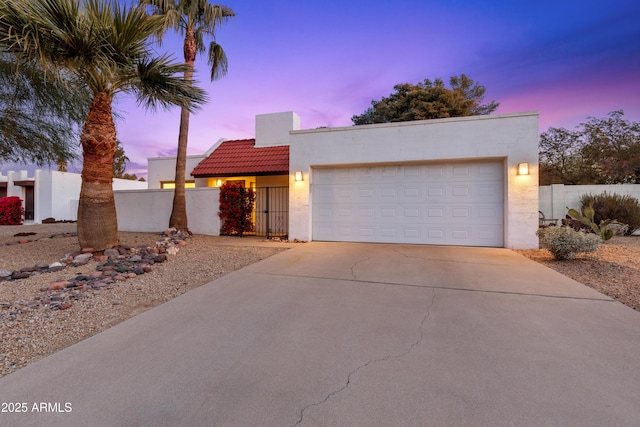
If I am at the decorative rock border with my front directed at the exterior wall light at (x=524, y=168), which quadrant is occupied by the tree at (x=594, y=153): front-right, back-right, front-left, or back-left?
front-left

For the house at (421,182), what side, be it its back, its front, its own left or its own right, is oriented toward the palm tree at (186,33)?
right

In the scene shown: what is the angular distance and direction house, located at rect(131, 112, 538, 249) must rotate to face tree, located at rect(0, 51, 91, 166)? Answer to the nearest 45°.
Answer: approximately 90° to its right

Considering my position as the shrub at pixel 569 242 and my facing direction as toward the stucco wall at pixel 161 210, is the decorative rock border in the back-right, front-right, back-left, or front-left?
front-left

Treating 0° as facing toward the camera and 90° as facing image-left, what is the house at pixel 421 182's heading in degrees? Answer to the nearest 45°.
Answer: approximately 0°

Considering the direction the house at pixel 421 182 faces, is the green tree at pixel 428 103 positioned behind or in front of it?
behind

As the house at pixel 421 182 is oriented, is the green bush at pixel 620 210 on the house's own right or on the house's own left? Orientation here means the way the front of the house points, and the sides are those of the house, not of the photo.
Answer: on the house's own left

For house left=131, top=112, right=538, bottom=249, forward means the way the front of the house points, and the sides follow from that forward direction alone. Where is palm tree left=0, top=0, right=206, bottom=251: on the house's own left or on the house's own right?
on the house's own right

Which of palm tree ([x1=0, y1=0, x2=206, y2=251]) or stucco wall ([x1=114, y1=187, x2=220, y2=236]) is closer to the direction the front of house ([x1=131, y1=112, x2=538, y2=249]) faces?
the palm tree
